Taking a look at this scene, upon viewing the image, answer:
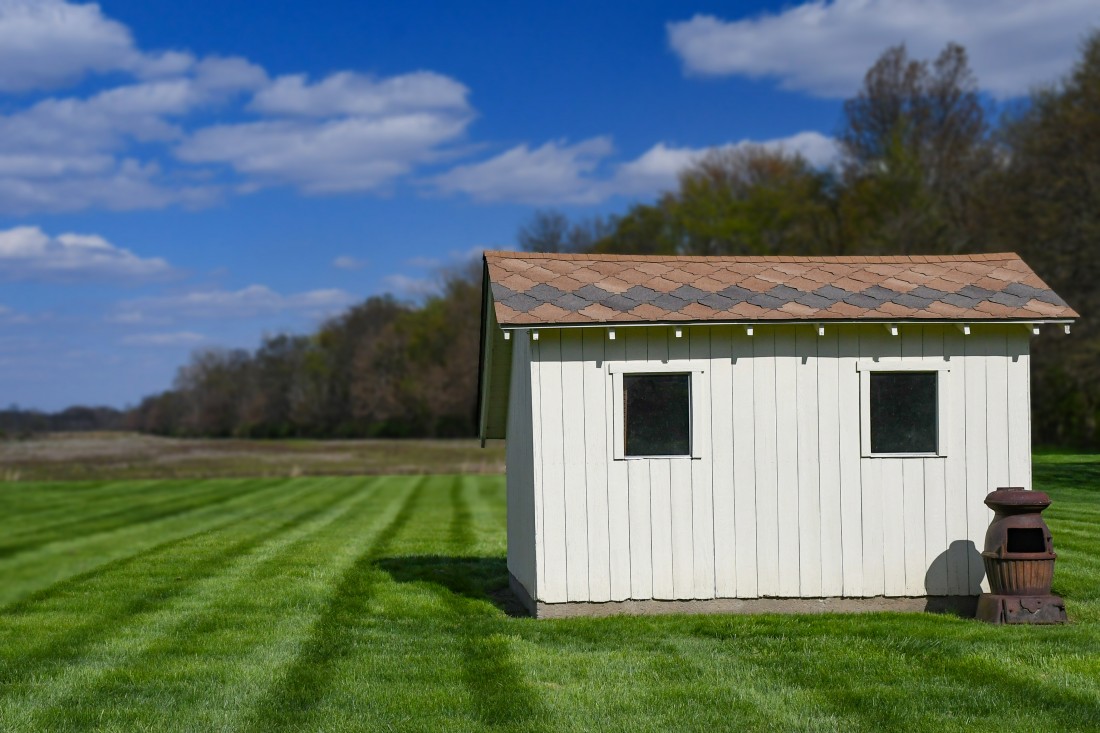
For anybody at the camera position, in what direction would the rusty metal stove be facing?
facing the viewer
